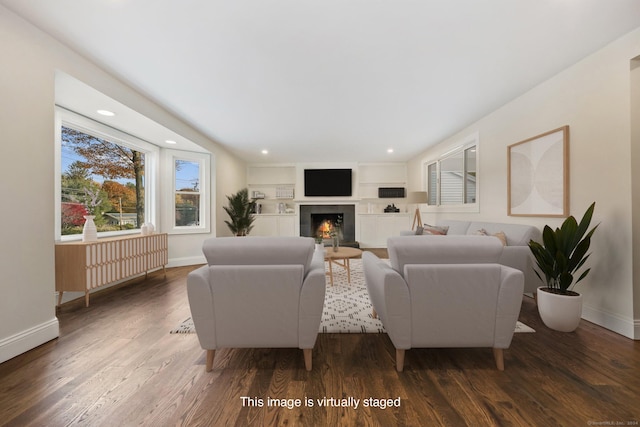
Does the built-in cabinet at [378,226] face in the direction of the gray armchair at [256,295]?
yes

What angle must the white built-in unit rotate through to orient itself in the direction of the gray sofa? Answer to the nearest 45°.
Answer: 0° — it already faces it

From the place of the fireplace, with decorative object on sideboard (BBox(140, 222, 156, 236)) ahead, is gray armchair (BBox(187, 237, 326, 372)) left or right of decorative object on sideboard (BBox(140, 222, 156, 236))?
left

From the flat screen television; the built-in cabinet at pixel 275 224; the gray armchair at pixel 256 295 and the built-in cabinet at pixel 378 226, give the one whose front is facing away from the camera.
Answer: the gray armchair

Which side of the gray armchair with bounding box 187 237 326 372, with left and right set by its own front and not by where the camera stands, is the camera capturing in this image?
back

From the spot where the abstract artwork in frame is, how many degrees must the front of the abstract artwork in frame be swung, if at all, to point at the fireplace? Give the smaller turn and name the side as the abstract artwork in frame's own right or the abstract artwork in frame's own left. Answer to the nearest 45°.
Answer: approximately 45° to the abstract artwork in frame's own right

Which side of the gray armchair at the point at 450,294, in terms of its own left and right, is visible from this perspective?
back

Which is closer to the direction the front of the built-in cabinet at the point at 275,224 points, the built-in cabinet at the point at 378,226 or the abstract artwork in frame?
the abstract artwork in frame

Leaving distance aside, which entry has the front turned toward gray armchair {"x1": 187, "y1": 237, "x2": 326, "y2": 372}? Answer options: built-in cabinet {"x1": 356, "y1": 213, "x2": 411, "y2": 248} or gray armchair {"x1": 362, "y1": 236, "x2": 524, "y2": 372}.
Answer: the built-in cabinet

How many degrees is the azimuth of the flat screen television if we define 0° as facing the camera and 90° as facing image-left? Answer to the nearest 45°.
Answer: approximately 0°

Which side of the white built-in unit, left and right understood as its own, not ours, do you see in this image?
front

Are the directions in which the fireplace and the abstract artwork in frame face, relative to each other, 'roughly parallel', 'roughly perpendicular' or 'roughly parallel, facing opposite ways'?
roughly perpendicular

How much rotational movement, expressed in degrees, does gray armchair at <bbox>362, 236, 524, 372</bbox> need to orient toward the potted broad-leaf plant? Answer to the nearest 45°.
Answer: approximately 45° to its right

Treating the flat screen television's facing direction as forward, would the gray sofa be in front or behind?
in front

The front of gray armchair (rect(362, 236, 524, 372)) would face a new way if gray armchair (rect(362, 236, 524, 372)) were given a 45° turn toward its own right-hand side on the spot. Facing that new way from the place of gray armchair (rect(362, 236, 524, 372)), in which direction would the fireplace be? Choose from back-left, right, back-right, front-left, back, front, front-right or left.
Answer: left

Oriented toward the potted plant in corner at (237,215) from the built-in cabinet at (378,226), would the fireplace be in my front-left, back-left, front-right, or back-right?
front-right

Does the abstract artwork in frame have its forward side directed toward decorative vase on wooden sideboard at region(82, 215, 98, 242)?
yes

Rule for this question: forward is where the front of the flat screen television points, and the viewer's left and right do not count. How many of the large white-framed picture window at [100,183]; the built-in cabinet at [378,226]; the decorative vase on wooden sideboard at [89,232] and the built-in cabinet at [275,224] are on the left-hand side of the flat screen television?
1

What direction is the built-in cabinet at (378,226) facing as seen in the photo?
toward the camera

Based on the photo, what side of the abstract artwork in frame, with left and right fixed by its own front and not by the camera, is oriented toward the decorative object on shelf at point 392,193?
right

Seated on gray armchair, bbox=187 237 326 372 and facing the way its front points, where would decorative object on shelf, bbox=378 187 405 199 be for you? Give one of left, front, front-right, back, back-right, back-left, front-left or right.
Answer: front-right
